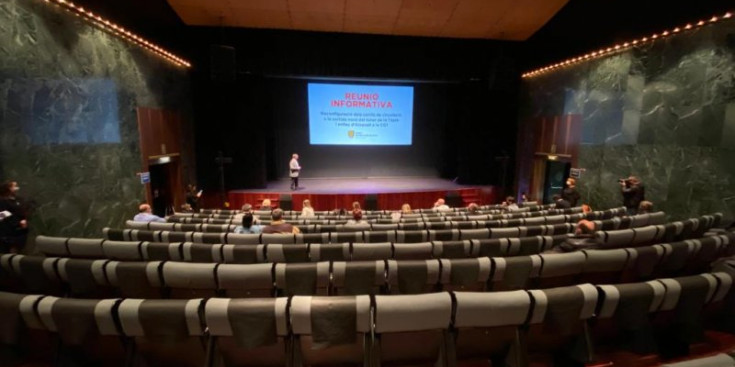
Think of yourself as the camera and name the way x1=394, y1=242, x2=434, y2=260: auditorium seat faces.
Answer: facing away from the viewer

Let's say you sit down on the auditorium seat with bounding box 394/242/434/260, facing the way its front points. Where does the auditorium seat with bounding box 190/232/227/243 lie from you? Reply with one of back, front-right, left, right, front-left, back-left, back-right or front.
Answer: left

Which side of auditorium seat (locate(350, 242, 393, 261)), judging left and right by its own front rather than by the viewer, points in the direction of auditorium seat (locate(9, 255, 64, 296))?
left

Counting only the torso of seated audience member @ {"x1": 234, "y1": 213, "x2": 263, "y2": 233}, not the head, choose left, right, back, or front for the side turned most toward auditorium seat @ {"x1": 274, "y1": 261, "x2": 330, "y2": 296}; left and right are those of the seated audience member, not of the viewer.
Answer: back

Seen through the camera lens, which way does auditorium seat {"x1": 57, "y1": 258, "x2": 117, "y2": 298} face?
facing away from the viewer and to the right of the viewer

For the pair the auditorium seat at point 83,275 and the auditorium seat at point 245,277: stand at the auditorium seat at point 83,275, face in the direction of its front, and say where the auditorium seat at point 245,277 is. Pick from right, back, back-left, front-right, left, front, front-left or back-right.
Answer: right

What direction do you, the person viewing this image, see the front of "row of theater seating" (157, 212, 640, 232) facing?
facing away from the viewer

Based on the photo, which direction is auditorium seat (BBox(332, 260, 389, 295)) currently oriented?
away from the camera

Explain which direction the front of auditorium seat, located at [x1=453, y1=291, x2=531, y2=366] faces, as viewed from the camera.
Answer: facing away from the viewer

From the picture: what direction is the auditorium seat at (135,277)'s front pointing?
away from the camera

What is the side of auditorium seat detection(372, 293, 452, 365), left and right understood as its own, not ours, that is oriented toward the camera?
back

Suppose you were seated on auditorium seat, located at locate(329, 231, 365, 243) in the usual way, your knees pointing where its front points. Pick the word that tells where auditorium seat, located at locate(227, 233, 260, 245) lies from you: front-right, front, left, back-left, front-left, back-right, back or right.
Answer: left

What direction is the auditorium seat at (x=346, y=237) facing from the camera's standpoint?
away from the camera

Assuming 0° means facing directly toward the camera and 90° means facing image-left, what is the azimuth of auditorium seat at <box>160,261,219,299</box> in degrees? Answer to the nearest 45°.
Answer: approximately 180°

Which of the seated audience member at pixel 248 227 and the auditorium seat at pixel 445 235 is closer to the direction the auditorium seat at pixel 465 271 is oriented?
the auditorium seat

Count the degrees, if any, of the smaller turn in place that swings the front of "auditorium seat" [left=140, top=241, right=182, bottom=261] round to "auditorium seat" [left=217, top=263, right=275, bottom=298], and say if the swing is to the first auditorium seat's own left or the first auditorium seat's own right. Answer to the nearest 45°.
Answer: approximately 135° to the first auditorium seat's own right

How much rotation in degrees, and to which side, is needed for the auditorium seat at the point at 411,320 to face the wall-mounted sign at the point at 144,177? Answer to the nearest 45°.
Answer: approximately 45° to its left

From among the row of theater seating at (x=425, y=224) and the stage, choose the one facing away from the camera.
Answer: the row of theater seating

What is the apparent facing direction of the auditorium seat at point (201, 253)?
away from the camera
